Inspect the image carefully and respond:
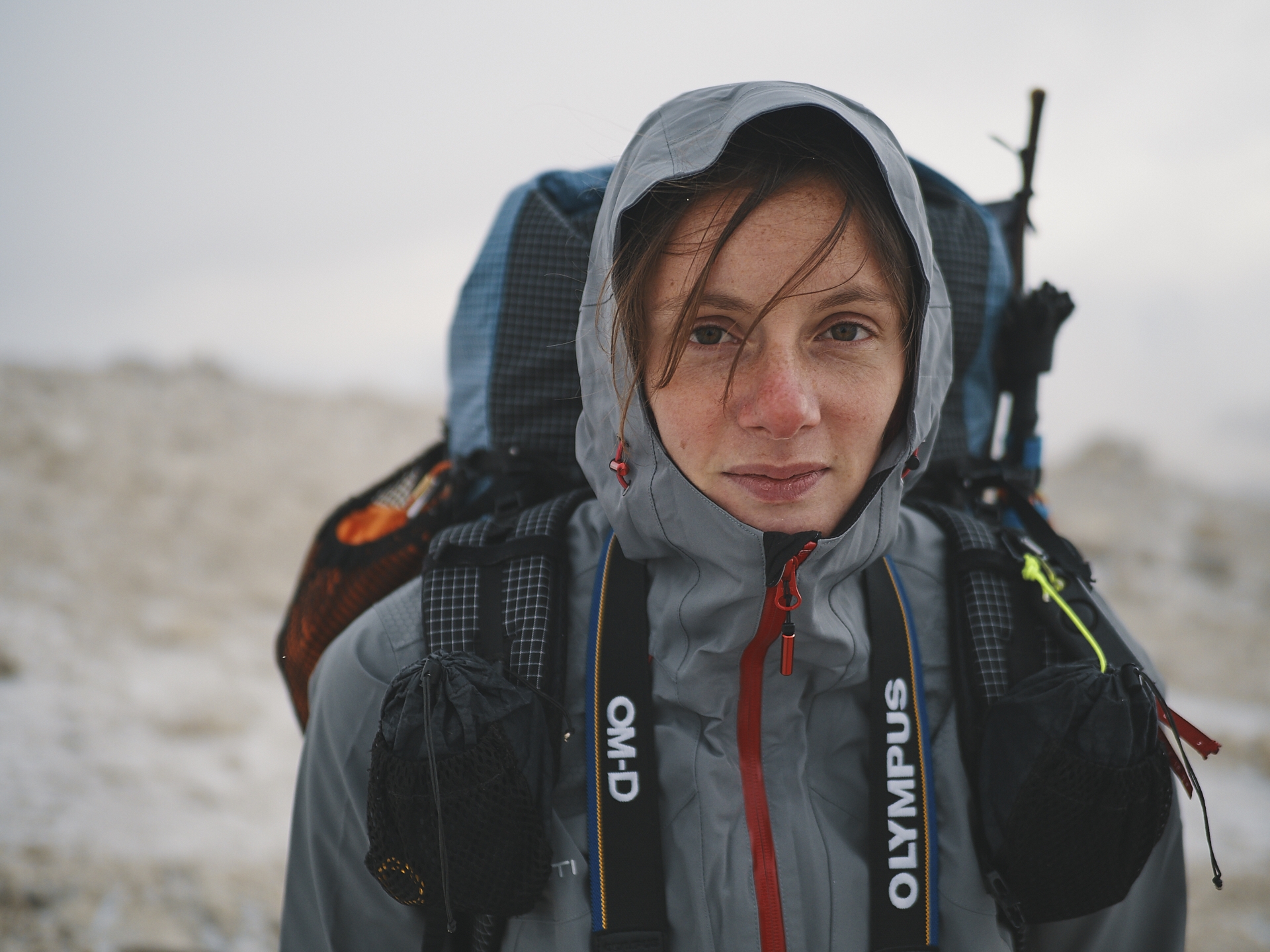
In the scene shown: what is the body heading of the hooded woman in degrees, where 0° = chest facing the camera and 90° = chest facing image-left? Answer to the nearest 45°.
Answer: approximately 0°
